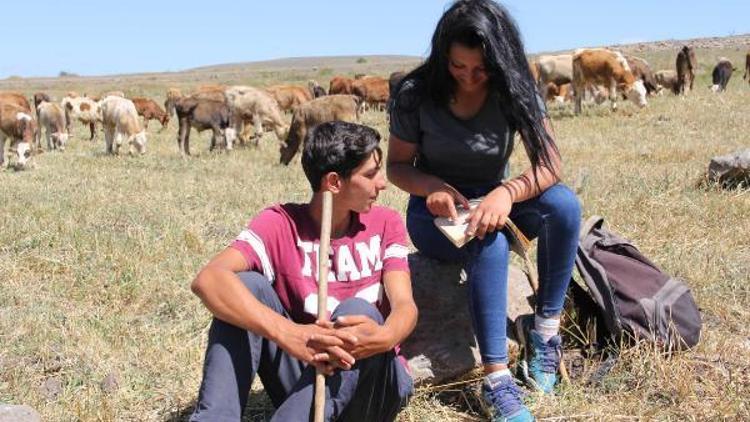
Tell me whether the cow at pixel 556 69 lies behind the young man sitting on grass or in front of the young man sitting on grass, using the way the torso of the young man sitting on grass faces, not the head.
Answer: behind

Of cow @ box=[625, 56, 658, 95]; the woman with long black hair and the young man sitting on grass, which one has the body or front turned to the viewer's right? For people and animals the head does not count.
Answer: the cow

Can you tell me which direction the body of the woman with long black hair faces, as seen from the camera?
toward the camera

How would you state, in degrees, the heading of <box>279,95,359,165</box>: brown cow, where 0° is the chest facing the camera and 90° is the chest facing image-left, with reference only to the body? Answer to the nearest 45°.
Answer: approximately 90°

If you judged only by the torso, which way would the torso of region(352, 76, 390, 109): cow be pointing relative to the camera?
to the viewer's left

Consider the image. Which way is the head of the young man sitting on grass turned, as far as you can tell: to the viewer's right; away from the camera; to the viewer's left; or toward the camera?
to the viewer's right

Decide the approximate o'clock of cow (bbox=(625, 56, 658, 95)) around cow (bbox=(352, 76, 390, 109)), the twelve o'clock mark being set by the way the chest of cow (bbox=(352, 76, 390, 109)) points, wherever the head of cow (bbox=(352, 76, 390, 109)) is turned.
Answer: cow (bbox=(625, 56, 658, 95)) is roughly at 7 o'clock from cow (bbox=(352, 76, 390, 109)).

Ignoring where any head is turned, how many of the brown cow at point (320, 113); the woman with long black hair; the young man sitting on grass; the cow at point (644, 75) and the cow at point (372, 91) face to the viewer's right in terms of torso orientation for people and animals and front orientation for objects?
1

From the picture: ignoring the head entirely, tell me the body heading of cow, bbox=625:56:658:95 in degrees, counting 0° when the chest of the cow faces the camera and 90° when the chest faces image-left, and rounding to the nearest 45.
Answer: approximately 270°

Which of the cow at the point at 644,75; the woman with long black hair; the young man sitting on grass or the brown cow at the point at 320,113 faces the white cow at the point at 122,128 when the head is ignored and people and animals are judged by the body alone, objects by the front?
the brown cow

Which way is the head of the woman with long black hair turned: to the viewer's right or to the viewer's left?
to the viewer's left

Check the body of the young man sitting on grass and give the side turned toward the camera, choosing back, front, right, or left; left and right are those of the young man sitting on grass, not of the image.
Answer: front

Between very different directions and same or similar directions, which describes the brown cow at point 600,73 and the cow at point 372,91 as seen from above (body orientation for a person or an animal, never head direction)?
very different directions

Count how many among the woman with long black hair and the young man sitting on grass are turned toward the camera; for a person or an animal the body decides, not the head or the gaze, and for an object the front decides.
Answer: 2

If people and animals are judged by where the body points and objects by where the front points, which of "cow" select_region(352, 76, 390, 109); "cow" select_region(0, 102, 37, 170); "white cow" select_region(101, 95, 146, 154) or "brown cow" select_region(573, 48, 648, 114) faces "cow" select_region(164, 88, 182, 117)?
"cow" select_region(352, 76, 390, 109)
